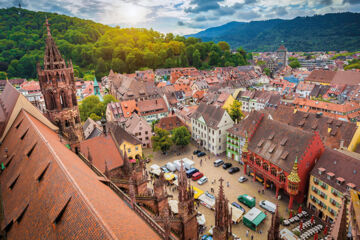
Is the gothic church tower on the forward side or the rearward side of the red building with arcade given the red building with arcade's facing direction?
on the forward side

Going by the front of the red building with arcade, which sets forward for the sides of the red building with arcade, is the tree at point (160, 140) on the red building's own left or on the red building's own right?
on the red building's own right

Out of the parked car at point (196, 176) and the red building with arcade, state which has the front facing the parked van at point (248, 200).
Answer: the red building with arcade

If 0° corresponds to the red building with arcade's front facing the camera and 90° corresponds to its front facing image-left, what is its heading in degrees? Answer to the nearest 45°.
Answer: approximately 45°

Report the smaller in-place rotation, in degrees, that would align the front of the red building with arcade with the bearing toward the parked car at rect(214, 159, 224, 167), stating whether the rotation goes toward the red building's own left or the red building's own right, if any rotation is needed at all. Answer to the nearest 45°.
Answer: approximately 90° to the red building's own right

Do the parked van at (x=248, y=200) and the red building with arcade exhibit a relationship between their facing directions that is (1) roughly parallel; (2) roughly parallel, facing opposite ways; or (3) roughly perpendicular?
roughly perpendicular
